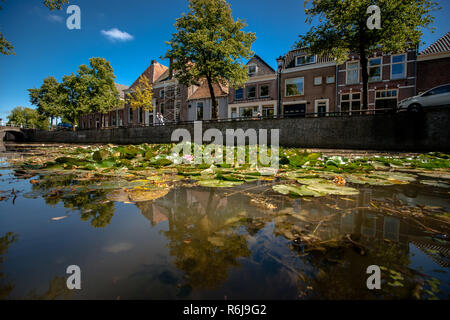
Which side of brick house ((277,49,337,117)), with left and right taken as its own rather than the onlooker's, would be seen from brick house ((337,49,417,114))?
left

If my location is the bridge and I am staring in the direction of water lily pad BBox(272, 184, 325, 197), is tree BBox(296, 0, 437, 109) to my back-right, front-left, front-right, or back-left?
front-left

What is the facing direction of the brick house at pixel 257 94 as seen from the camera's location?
facing the viewer and to the left of the viewer

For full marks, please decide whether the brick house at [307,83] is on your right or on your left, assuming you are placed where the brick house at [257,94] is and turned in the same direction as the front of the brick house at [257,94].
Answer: on your left

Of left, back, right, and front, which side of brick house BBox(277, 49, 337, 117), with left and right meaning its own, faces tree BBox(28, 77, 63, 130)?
right

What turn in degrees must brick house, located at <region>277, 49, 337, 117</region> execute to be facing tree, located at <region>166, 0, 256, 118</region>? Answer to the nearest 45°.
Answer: approximately 45° to its right

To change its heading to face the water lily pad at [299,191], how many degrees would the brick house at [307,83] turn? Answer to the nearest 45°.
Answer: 0° — it already faces it

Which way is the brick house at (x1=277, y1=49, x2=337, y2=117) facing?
toward the camera

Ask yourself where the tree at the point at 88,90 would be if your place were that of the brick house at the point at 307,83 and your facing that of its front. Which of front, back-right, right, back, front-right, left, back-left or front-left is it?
right

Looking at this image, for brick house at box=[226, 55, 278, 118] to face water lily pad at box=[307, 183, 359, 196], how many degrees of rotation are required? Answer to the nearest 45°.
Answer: approximately 45° to its left

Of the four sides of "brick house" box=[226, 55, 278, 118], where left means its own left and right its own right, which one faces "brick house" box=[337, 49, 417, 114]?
left

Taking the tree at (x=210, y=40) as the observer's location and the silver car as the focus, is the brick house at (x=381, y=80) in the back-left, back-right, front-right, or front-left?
front-left

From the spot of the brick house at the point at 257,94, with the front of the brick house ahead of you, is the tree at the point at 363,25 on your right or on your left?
on your left

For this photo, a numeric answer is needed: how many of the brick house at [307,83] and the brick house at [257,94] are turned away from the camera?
0

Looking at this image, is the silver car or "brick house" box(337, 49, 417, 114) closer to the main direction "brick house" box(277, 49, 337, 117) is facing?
the silver car

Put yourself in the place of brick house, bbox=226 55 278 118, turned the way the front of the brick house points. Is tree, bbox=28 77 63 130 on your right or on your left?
on your right
